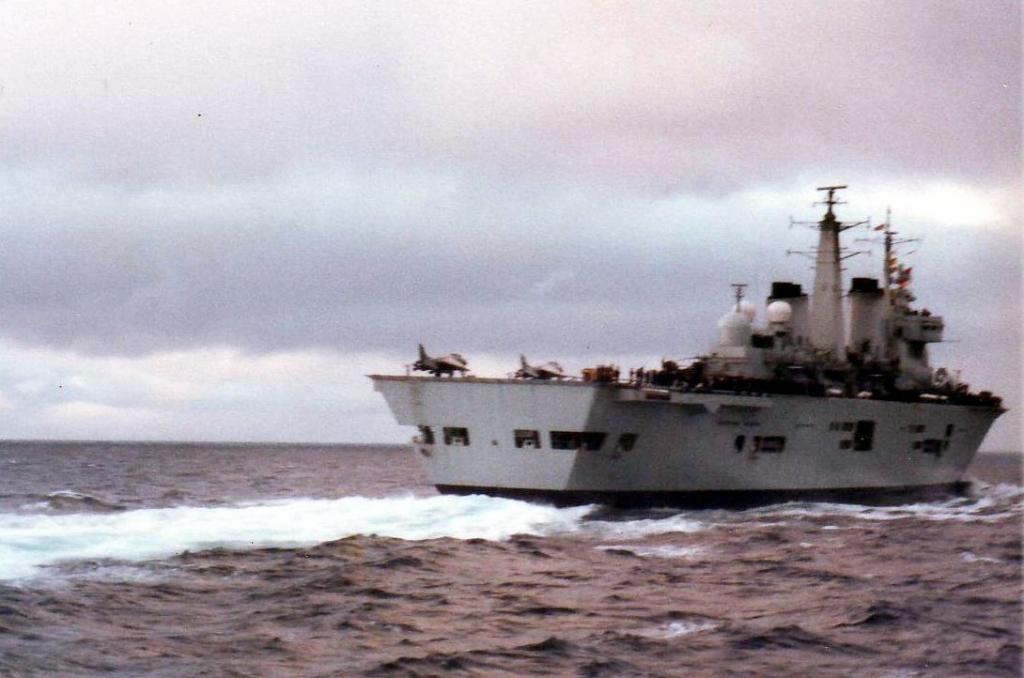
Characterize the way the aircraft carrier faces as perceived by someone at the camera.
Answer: facing away from the viewer and to the right of the viewer
